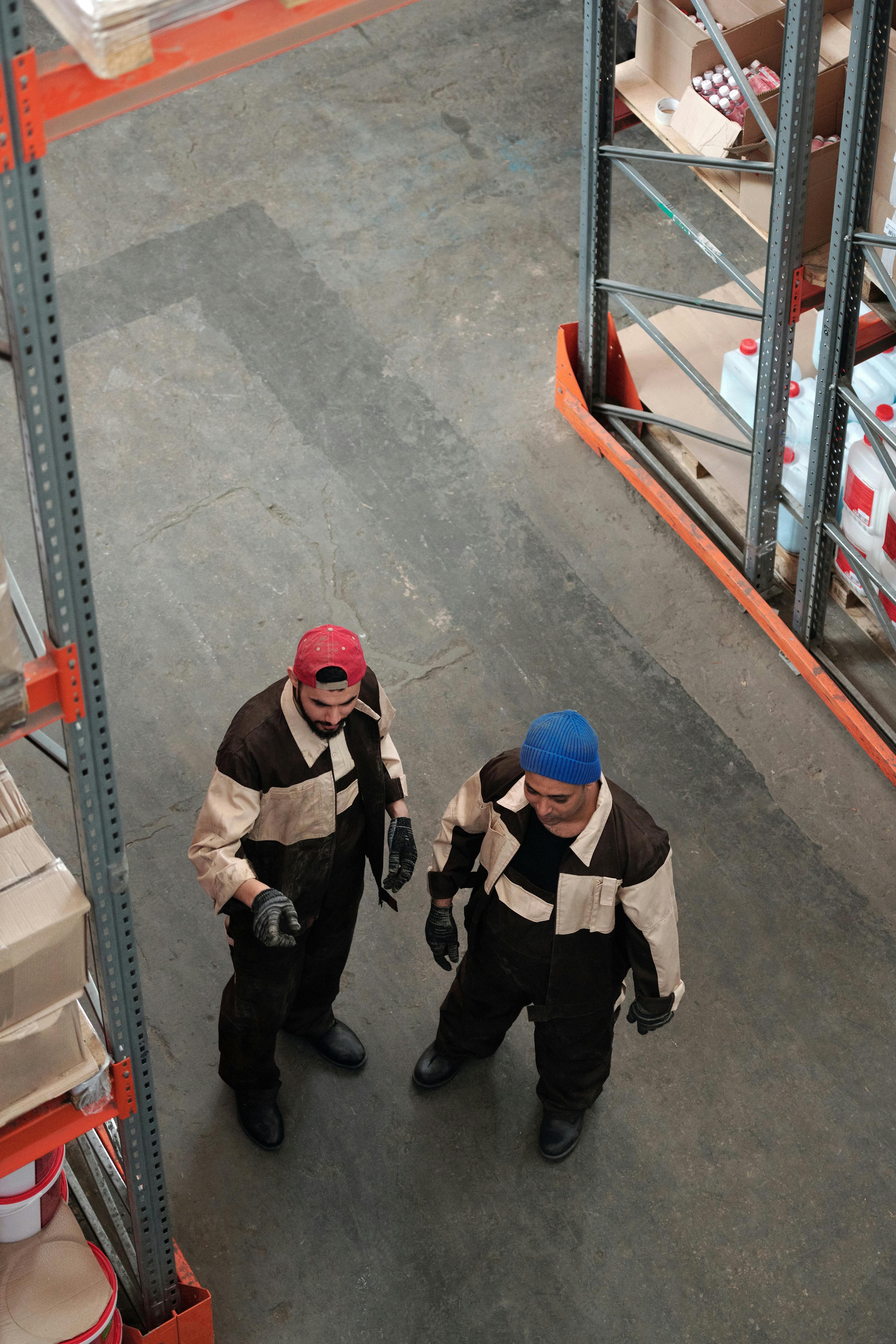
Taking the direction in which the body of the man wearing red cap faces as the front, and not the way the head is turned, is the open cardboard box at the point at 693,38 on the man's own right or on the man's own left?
on the man's own left

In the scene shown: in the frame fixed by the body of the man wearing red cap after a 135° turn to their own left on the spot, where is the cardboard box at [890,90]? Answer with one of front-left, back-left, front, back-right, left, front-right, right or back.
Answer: front-right

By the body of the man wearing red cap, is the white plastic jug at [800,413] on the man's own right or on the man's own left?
on the man's own left

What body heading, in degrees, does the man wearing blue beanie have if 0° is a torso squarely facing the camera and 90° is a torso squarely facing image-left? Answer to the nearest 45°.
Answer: approximately 45°

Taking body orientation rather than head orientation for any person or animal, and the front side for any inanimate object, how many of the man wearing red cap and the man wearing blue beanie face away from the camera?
0

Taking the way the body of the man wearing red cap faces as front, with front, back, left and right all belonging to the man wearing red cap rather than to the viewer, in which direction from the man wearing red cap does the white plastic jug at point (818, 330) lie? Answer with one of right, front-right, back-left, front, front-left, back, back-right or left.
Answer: left

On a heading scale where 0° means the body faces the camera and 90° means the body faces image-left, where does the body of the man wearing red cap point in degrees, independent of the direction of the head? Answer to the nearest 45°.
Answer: approximately 315°

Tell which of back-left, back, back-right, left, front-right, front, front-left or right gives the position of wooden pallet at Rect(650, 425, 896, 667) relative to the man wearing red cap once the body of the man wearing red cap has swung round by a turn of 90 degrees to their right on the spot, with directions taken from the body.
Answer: back
